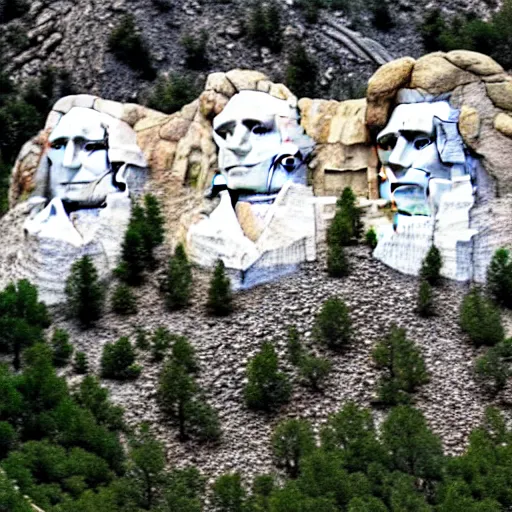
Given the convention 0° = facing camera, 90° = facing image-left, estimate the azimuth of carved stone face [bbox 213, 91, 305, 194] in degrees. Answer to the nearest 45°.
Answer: approximately 45°

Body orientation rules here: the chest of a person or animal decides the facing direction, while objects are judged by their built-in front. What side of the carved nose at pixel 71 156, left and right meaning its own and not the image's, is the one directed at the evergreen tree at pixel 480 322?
left

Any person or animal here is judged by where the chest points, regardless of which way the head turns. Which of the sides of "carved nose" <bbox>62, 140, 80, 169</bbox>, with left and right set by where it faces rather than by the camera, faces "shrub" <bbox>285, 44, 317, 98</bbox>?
back

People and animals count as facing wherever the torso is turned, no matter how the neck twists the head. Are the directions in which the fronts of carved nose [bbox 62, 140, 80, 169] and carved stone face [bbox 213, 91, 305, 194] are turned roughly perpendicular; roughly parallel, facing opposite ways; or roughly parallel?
roughly parallel

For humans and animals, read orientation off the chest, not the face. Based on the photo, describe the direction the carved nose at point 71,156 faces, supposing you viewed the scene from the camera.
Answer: facing the viewer and to the left of the viewer

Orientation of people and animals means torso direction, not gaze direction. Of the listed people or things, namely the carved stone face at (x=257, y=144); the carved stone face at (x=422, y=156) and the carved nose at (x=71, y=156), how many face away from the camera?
0

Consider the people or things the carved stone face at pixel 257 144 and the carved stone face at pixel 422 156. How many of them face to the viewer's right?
0

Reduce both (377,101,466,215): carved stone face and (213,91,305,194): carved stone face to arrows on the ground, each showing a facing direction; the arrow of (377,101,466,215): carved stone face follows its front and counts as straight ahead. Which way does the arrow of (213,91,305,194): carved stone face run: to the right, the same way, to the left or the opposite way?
the same way

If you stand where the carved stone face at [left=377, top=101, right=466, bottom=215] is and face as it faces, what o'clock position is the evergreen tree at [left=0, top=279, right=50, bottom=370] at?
The evergreen tree is roughly at 1 o'clock from the carved stone face.

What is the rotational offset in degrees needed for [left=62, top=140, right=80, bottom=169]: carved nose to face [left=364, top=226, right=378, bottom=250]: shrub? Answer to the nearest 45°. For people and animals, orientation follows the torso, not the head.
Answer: approximately 90° to its left

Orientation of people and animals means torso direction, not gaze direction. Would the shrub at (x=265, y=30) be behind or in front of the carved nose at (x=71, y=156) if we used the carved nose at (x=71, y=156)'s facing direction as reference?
behind
